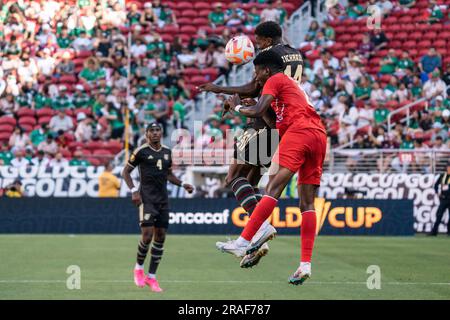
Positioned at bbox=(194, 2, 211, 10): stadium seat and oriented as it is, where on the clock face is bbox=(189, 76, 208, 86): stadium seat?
bbox=(189, 76, 208, 86): stadium seat is roughly at 12 o'clock from bbox=(194, 2, 211, 10): stadium seat.

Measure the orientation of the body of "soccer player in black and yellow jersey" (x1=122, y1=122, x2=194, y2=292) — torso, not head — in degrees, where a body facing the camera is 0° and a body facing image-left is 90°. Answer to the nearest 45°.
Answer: approximately 315°

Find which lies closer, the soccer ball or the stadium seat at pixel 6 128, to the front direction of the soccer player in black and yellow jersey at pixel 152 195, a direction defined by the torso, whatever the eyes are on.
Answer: the soccer ball

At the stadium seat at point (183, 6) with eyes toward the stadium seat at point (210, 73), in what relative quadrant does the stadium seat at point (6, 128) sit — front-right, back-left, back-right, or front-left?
front-right

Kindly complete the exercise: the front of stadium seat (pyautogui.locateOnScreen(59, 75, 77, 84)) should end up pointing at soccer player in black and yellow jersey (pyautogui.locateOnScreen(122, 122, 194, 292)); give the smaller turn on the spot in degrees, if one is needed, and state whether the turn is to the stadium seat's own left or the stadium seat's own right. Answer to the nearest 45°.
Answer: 0° — it already faces them

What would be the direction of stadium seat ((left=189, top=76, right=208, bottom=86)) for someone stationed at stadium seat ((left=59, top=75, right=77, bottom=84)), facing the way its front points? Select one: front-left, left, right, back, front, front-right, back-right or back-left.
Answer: left

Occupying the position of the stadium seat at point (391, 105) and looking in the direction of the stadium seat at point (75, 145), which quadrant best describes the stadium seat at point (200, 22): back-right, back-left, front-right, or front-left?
front-right

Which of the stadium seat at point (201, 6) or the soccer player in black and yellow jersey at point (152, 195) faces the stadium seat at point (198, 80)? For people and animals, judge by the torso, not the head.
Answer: the stadium seat at point (201, 6)

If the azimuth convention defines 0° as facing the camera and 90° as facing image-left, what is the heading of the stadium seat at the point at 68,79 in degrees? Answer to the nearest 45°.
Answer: approximately 0°

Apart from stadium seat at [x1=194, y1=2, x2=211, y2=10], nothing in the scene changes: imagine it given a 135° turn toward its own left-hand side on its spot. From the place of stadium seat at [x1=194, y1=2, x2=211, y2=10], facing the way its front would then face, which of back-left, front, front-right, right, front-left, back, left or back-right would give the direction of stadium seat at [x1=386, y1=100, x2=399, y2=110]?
right

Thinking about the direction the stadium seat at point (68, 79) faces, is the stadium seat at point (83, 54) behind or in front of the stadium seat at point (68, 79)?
behind

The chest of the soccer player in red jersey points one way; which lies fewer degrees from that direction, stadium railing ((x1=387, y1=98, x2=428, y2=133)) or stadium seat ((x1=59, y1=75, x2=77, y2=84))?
the stadium seat
